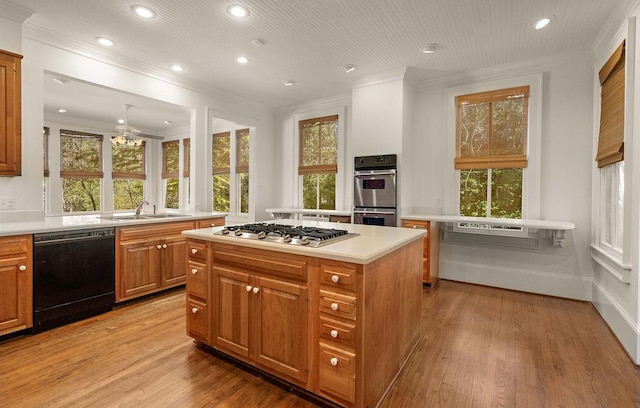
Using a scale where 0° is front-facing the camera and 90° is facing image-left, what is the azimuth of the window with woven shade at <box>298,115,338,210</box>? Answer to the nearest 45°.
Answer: approximately 45°

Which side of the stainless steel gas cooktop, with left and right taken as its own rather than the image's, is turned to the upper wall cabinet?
right

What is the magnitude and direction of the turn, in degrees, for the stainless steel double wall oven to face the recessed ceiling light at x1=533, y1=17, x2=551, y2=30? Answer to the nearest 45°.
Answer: approximately 45° to its left

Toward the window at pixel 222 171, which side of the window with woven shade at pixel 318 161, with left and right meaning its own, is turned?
right

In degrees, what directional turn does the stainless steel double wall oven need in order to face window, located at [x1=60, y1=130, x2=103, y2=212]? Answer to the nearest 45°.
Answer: approximately 90° to its right
